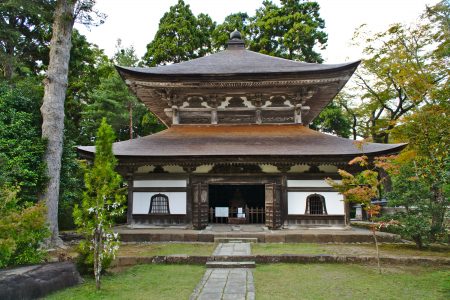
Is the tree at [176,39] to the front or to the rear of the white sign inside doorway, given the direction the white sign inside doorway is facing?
to the rear

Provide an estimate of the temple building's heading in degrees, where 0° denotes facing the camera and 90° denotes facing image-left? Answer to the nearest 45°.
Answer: approximately 0°

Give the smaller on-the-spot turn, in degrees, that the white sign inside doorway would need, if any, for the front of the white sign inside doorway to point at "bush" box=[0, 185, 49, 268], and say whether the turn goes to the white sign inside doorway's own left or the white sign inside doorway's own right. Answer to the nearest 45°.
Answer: approximately 45° to the white sign inside doorway's own right

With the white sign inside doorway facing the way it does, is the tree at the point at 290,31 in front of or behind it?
behind

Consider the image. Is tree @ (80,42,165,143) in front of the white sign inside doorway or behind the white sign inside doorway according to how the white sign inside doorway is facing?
behind

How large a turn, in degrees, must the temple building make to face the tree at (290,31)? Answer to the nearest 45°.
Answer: approximately 180°

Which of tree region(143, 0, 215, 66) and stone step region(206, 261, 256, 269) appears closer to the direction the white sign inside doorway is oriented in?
the stone step

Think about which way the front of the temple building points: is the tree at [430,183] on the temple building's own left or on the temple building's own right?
on the temple building's own left

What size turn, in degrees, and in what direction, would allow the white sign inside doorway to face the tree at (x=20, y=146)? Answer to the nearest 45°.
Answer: approximately 45° to its right

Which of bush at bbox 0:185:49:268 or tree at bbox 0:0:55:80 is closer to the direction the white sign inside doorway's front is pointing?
the bush
